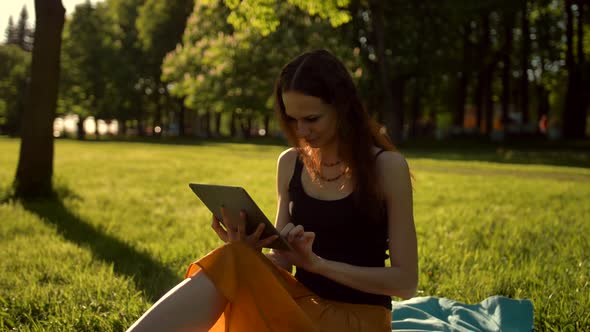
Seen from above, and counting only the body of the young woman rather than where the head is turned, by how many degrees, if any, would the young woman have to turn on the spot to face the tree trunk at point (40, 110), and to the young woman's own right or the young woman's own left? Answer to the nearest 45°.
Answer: approximately 90° to the young woman's own right

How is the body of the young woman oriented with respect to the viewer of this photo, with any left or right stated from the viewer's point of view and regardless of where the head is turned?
facing the viewer and to the left of the viewer

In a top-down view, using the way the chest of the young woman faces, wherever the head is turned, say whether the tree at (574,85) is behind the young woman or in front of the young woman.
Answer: behind

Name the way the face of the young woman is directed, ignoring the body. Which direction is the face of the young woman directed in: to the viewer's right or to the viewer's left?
to the viewer's left
